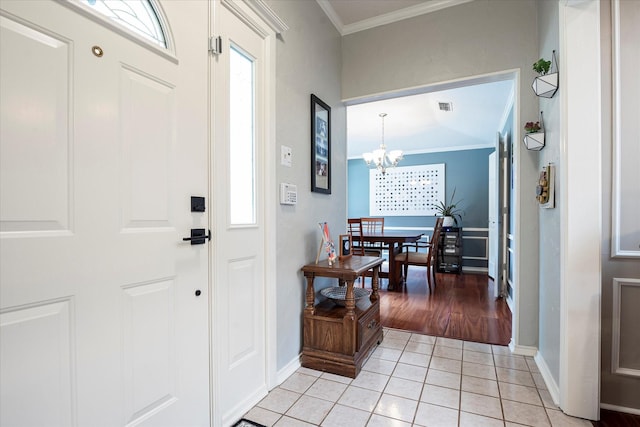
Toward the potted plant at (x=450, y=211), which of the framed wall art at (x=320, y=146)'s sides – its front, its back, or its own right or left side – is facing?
left

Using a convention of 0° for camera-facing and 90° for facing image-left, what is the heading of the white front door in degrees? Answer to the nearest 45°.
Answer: approximately 315°

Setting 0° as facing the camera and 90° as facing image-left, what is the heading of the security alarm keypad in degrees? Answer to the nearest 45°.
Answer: approximately 315°

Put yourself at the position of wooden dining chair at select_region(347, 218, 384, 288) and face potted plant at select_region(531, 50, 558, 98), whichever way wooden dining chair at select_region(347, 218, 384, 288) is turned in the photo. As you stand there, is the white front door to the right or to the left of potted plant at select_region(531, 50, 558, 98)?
right
